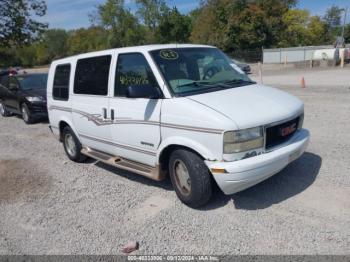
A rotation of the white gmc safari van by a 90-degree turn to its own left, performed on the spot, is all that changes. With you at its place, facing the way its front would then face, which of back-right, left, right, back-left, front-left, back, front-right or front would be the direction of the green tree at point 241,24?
front-left

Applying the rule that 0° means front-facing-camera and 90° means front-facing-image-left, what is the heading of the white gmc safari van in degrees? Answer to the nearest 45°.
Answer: approximately 315°
